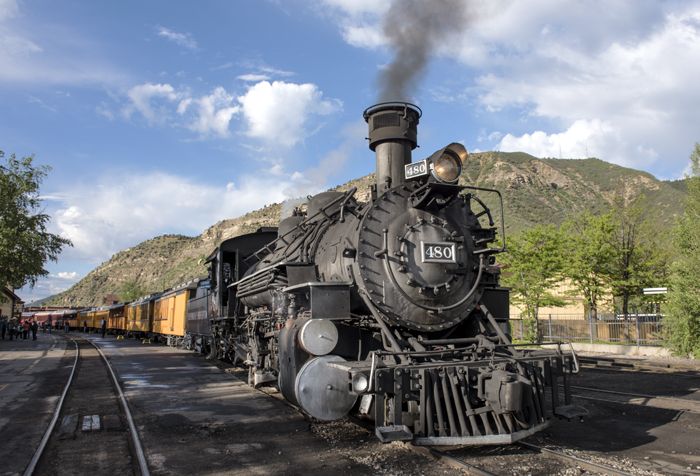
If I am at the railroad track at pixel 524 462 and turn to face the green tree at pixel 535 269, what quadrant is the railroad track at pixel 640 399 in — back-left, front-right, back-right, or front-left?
front-right

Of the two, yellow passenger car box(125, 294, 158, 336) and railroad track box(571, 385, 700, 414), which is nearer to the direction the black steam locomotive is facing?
the railroad track

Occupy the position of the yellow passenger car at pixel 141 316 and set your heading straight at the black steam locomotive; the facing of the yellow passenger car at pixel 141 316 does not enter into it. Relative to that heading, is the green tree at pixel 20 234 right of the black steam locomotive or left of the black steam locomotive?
right

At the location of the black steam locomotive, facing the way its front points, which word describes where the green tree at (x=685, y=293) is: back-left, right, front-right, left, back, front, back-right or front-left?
left

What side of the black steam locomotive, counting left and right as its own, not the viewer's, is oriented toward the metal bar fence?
left

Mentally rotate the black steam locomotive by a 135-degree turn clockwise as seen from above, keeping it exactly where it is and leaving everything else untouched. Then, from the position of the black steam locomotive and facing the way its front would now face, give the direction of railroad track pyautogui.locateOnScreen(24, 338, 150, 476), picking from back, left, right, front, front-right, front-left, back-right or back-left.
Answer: front

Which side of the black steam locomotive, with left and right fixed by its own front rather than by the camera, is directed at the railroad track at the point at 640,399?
left

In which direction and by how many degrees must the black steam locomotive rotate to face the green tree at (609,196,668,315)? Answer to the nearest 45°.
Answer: approximately 90° to its left

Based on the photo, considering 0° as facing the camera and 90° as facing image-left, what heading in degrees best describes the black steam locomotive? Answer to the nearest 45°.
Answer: approximately 315°

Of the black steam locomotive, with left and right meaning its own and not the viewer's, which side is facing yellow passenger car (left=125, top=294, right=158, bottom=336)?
back

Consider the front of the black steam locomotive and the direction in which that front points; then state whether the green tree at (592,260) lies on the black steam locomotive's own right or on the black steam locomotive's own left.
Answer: on the black steam locomotive's own left

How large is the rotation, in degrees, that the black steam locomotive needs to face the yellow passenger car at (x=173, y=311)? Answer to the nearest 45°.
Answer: approximately 180°

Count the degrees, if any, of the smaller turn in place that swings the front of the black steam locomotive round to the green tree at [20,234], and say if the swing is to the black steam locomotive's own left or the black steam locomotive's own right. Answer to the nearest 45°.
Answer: approximately 180°
